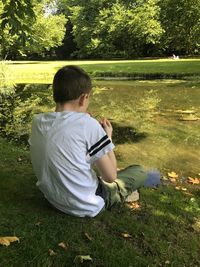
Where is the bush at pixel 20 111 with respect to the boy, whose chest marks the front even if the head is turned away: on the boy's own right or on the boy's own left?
on the boy's own left

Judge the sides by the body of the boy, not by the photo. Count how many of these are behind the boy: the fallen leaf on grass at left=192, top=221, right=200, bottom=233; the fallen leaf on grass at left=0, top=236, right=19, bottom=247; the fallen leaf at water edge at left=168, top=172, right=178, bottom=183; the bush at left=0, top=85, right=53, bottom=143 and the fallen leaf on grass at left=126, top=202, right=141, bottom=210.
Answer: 1

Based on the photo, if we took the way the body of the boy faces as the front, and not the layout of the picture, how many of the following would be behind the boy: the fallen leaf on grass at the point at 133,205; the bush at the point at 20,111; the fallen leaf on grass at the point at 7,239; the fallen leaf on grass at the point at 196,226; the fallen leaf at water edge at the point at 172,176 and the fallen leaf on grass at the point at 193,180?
1

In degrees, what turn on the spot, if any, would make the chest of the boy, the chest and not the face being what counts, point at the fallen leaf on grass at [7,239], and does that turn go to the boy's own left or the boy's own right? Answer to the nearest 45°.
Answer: approximately 180°

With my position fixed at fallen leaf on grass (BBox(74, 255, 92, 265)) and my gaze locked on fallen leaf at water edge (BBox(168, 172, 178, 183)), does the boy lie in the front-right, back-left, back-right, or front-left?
front-left

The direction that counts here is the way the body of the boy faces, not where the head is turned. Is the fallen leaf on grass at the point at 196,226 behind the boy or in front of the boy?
in front

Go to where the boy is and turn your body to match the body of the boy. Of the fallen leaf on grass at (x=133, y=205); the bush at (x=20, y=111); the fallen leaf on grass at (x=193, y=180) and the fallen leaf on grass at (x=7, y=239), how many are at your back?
1

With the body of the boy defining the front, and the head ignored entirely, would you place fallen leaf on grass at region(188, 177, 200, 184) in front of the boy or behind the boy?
in front

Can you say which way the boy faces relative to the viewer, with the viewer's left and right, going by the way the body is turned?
facing away from the viewer and to the right of the viewer

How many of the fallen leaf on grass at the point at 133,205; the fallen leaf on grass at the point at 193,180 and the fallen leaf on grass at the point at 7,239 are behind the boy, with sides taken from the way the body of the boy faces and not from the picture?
1
